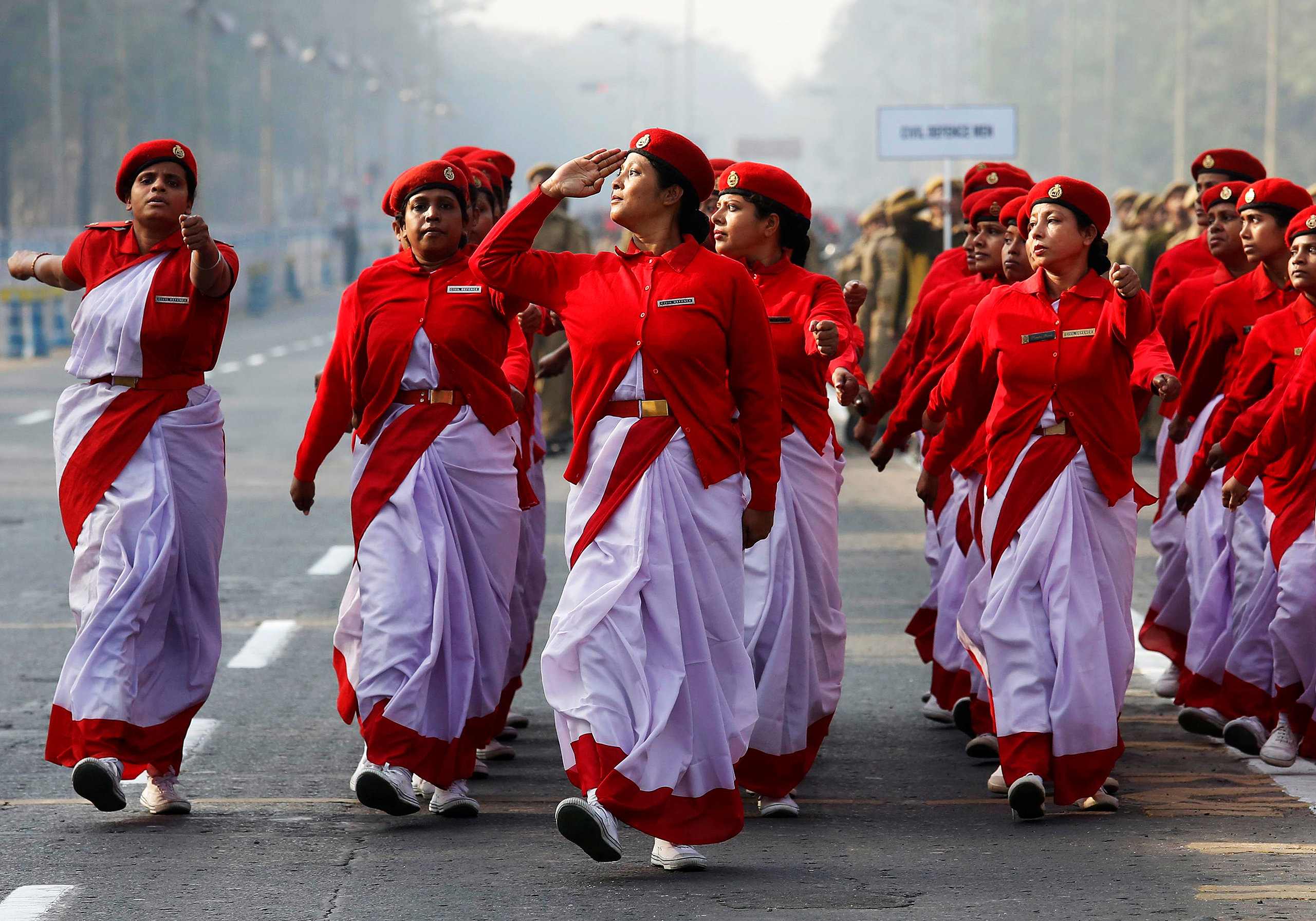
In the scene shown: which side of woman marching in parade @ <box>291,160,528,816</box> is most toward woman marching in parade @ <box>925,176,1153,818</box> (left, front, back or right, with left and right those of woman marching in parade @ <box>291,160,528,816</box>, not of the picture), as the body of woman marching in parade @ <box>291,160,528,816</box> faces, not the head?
left

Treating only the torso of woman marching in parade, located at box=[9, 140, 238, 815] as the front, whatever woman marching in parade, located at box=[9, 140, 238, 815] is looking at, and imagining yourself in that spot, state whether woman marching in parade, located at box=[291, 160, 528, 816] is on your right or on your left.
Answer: on your left

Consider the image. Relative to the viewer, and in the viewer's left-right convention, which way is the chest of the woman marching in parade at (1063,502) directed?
facing the viewer

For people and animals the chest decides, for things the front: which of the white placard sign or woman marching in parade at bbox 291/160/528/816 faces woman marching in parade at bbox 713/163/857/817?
the white placard sign

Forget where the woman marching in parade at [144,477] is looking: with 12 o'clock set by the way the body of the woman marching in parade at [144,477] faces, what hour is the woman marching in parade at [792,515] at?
the woman marching in parade at [792,515] is roughly at 9 o'clock from the woman marching in parade at [144,477].

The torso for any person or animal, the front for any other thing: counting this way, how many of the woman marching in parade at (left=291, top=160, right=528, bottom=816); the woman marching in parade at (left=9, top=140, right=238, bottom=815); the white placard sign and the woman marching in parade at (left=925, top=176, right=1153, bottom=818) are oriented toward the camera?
4

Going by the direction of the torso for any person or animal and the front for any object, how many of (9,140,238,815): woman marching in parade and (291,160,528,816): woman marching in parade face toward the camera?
2

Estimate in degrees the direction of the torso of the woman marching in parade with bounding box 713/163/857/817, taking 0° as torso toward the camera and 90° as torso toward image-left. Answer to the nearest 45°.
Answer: approximately 45°

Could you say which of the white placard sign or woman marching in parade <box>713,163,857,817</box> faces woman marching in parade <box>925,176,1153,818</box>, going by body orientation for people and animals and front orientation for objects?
the white placard sign

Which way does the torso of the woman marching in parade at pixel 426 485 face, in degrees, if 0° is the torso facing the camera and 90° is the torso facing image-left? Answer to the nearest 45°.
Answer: approximately 0°

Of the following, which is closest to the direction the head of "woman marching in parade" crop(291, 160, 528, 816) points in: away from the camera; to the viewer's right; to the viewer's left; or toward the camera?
toward the camera

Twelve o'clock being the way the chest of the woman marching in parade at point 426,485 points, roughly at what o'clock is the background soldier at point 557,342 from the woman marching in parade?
The background soldier is roughly at 6 o'clock from the woman marching in parade.

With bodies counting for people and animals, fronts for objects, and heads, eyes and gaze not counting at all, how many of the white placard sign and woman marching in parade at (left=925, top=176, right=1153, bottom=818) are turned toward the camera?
2

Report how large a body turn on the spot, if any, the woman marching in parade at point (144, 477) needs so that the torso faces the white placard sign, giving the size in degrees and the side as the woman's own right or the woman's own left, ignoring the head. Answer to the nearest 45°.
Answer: approximately 135° to the woman's own left

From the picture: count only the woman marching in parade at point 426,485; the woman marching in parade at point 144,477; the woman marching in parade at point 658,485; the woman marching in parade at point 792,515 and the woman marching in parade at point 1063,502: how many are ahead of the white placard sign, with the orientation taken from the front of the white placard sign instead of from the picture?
5

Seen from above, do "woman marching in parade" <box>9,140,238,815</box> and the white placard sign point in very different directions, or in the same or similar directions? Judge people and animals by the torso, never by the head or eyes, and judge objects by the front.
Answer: same or similar directions

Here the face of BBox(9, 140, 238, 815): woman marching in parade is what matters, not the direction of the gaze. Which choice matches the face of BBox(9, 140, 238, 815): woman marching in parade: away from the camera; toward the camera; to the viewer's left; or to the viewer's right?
toward the camera

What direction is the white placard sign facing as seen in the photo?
toward the camera

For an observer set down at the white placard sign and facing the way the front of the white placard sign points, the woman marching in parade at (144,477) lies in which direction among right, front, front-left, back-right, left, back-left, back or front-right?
front

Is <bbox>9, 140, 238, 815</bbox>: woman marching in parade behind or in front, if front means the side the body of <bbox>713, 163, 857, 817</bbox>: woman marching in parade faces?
in front
